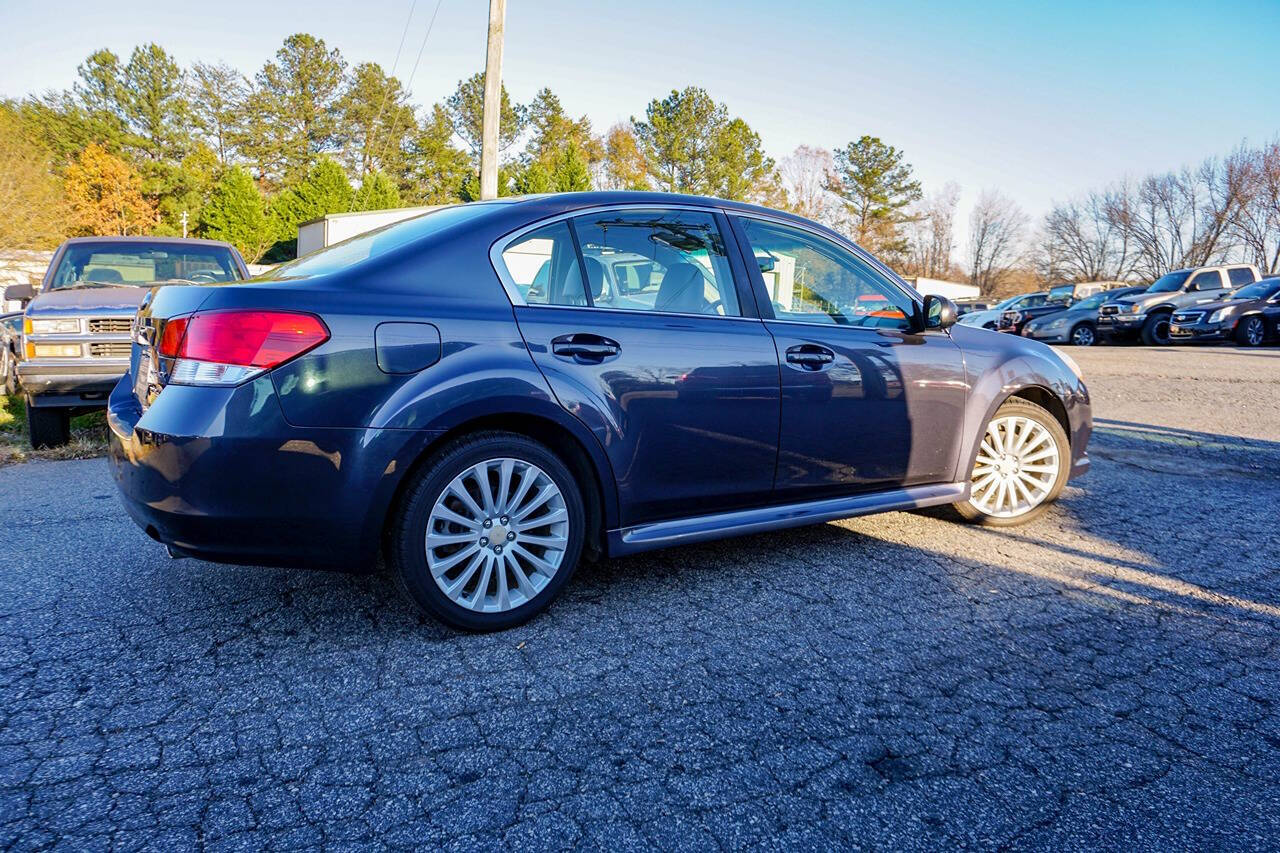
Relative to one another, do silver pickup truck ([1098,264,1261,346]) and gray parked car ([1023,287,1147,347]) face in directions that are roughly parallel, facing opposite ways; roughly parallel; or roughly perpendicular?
roughly parallel

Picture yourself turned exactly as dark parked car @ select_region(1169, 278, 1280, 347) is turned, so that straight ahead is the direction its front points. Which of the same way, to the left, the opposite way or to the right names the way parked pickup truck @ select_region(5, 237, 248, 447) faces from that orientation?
to the left

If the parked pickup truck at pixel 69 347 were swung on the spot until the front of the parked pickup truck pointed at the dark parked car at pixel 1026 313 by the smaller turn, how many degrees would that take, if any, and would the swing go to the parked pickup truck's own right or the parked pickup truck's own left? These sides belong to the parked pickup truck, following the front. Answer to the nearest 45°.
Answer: approximately 90° to the parked pickup truck's own left

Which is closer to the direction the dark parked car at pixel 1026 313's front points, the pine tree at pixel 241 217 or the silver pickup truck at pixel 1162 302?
the pine tree

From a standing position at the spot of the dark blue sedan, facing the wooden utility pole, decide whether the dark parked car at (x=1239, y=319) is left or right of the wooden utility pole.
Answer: right

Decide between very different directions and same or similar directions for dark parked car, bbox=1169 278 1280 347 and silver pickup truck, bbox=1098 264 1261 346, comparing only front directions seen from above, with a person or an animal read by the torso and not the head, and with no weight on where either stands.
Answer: same or similar directions

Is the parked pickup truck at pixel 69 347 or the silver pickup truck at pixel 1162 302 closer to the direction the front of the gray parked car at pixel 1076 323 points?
the parked pickup truck

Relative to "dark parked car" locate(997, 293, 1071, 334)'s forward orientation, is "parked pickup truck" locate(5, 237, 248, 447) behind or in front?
in front

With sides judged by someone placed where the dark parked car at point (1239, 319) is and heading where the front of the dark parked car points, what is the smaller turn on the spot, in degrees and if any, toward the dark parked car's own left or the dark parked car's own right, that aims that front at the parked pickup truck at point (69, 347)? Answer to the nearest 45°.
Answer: approximately 45° to the dark parked car's own left

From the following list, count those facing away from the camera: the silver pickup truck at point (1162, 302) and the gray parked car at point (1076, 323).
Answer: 0

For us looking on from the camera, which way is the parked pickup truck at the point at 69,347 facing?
facing the viewer

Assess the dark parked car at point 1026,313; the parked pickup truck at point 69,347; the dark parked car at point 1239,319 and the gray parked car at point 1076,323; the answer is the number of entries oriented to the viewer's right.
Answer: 0
